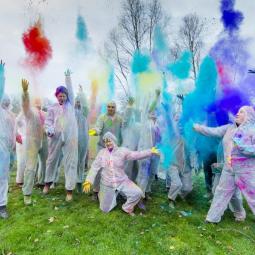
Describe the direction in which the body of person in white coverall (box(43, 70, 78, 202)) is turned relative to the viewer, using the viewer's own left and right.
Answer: facing the viewer

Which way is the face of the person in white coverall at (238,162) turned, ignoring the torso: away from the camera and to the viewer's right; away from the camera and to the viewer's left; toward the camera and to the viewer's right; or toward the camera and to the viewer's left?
toward the camera and to the viewer's left

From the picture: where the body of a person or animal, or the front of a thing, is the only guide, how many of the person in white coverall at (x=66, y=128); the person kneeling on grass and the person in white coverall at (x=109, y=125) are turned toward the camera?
3

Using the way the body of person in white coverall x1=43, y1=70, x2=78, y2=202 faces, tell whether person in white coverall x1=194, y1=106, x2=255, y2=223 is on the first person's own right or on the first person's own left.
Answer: on the first person's own left

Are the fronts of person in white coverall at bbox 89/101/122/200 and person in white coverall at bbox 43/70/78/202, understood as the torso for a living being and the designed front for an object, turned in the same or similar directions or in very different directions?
same or similar directions

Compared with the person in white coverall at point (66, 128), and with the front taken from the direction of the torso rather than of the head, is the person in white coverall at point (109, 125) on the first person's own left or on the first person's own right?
on the first person's own left

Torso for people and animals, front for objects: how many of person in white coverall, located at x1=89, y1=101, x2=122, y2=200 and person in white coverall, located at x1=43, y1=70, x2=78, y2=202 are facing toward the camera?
2

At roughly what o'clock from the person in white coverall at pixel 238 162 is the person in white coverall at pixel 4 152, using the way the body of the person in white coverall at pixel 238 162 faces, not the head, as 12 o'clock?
the person in white coverall at pixel 4 152 is roughly at 1 o'clock from the person in white coverall at pixel 238 162.

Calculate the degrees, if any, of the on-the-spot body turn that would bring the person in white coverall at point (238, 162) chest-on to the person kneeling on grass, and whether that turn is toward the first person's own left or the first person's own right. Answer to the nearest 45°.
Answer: approximately 45° to the first person's own right

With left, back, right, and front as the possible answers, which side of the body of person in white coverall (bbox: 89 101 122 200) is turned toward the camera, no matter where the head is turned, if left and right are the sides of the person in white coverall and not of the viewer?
front

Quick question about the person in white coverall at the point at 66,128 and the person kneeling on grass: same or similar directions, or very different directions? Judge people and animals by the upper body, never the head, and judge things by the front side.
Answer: same or similar directions

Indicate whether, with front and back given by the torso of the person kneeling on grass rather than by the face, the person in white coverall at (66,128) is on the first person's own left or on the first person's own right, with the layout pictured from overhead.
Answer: on the first person's own right

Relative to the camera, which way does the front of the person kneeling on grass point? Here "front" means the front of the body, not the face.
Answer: toward the camera
